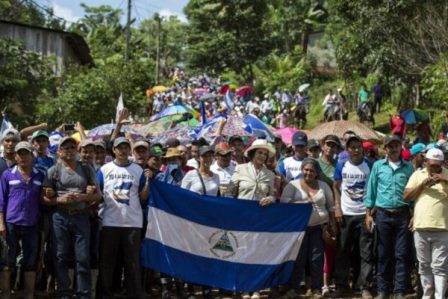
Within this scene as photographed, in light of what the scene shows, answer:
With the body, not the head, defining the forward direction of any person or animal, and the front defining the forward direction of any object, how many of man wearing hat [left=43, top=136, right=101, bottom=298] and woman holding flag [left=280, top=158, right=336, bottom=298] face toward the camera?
2

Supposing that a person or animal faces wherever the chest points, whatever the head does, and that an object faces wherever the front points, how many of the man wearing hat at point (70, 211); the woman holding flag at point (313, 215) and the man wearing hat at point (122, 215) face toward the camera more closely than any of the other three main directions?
3

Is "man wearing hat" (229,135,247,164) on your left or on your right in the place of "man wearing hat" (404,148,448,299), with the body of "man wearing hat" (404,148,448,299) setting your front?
on your right

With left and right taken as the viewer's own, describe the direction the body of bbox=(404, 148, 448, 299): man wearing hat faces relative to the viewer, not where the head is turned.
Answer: facing the viewer

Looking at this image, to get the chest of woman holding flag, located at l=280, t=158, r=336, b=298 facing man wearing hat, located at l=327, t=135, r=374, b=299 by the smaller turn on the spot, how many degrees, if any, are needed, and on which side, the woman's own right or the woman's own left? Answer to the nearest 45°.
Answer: approximately 135° to the woman's own left

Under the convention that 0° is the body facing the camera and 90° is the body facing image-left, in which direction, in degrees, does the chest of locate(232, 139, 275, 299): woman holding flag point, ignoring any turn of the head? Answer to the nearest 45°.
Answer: approximately 0°

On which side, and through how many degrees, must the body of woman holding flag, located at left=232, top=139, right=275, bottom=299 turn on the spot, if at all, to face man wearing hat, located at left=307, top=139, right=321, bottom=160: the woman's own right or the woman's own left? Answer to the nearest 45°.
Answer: approximately 135° to the woman's own left

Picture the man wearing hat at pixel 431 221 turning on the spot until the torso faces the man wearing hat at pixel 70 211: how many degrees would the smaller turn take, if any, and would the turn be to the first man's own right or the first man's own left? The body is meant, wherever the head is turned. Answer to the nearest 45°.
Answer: approximately 90° to the first man's own right

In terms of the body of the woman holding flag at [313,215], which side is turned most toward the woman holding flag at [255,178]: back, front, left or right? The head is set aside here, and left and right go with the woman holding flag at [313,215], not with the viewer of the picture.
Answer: right
